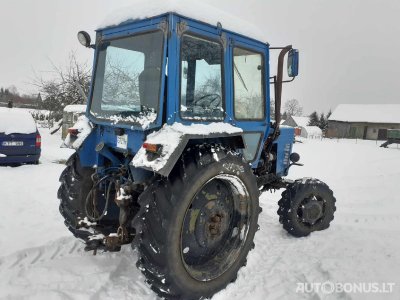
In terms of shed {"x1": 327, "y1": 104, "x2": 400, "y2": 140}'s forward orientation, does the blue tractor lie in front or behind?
in front

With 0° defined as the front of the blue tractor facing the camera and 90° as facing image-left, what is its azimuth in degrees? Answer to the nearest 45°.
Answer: approximately 225°

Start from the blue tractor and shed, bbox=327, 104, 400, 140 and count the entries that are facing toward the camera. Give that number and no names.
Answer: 1

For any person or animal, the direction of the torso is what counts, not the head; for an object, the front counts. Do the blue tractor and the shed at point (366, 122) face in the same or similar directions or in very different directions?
very different directions

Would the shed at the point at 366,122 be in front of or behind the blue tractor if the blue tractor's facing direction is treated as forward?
in front

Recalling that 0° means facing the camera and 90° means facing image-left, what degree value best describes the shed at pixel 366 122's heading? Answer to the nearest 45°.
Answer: approximately 0°
